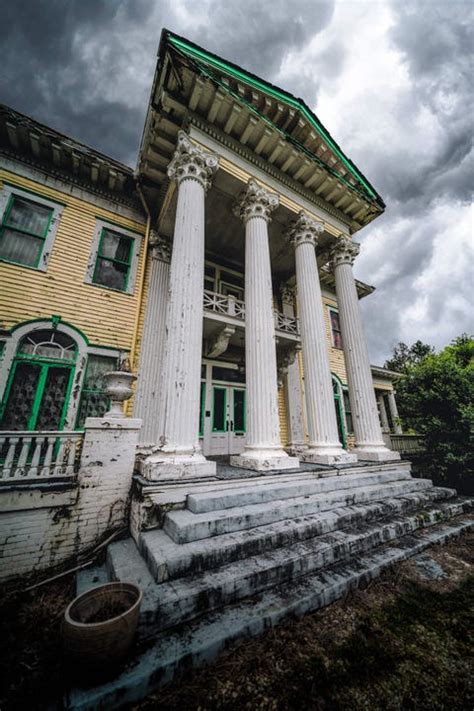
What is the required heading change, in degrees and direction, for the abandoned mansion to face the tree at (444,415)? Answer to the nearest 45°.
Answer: approximately 45° to its left

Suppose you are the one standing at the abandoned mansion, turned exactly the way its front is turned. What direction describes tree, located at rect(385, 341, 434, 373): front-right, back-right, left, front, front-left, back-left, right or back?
left

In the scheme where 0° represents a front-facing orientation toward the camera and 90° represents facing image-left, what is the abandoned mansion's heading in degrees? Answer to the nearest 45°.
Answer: approximately 315°
